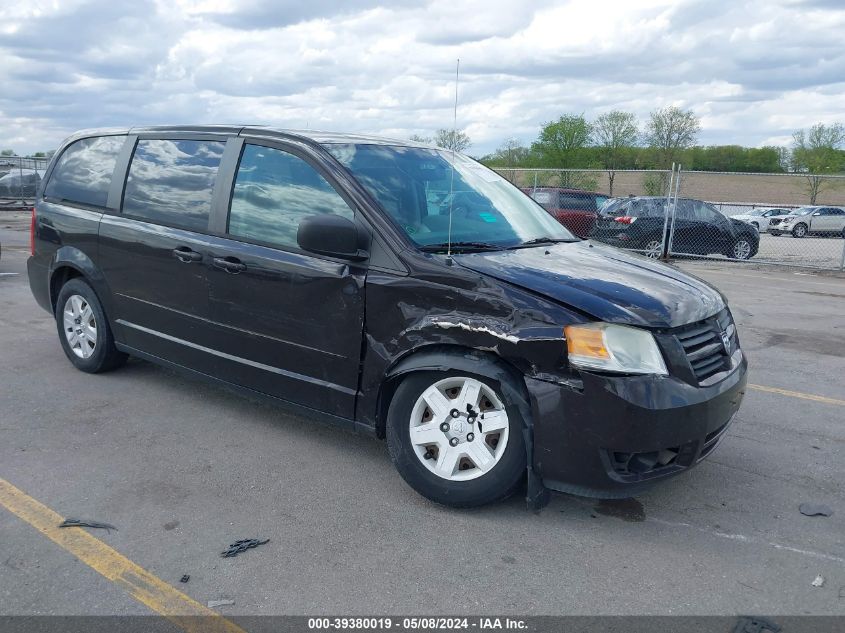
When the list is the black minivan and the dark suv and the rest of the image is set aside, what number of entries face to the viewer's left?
0

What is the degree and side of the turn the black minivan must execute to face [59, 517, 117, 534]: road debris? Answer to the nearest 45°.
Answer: approximately 135° to its right

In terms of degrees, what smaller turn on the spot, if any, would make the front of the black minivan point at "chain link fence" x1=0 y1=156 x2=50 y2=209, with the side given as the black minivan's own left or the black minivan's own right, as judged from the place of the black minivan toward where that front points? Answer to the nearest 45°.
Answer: approximately 180°

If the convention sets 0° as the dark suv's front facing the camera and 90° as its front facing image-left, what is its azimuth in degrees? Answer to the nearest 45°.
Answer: approximately 225°

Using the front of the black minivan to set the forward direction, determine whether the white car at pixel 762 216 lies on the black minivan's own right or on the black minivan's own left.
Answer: on the black minivan's own left

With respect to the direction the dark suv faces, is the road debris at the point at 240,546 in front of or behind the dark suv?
behind

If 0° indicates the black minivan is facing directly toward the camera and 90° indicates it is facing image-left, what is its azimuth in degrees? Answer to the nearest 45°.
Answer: approximately 315°

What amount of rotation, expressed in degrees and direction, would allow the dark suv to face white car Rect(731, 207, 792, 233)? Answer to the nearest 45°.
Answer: approximately 45° to its left
